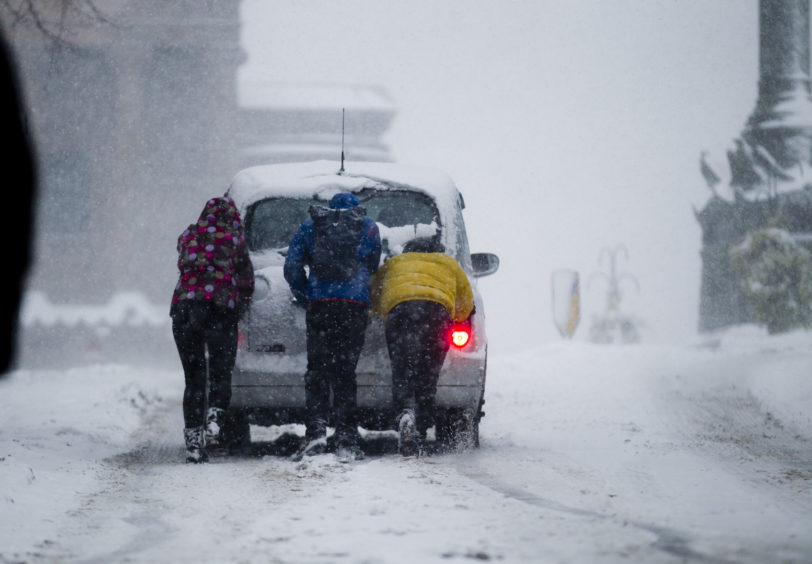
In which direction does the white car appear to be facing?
away from the camera

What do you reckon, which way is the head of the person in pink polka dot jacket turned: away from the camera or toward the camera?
away from the camera

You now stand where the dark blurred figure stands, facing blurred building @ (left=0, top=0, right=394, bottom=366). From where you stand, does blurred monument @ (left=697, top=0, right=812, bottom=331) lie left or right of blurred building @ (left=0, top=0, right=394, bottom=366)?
right

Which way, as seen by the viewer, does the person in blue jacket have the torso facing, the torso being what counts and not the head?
away from the camera

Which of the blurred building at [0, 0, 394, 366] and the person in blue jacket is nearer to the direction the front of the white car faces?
the blurred building

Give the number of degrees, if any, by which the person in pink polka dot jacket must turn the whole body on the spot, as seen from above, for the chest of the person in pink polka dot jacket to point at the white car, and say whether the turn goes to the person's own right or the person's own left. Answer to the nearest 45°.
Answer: approximately 45° to the person's own right

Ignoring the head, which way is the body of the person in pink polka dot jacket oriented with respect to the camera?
away from the camera

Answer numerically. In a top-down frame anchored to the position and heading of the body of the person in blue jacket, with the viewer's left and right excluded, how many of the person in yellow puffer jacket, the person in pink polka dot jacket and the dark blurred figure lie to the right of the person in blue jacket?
1

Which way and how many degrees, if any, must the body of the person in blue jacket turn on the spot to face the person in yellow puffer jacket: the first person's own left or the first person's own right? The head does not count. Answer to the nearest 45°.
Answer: approximately 90° to the first person's own right

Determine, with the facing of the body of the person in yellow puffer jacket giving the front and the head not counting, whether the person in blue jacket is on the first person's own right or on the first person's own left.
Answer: on the first person's own left

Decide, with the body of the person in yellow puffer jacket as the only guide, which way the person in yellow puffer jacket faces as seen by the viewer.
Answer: away from the camera
